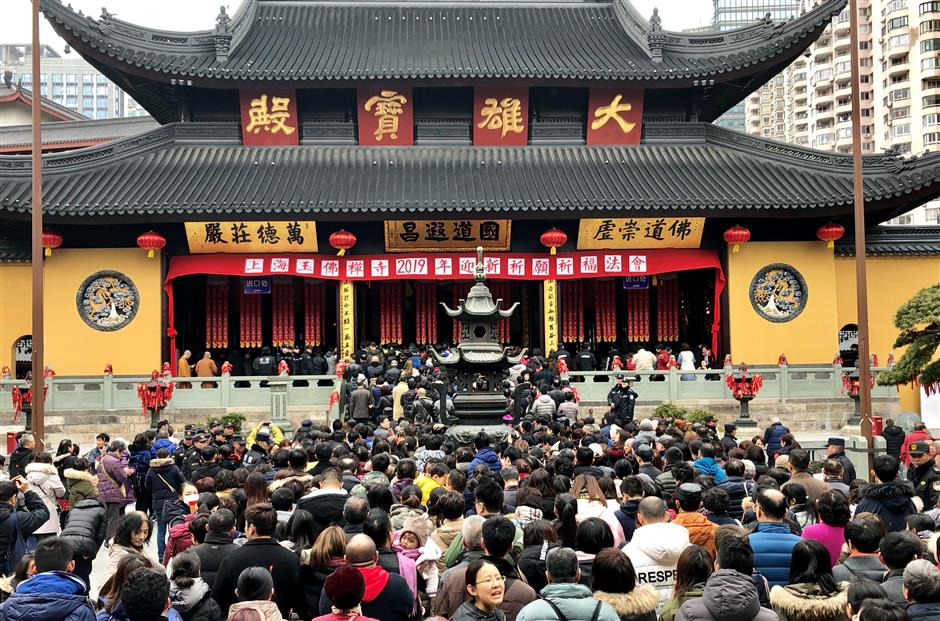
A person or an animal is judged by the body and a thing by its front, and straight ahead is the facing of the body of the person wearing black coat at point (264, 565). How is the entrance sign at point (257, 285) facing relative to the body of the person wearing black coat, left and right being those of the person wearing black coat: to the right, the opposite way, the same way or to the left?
the opposite way

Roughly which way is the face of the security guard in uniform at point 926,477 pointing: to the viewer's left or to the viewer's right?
to the viewer's left

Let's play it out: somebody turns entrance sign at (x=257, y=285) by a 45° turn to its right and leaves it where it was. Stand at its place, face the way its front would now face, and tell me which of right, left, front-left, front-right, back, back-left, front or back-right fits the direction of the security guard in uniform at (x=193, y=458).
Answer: front-left

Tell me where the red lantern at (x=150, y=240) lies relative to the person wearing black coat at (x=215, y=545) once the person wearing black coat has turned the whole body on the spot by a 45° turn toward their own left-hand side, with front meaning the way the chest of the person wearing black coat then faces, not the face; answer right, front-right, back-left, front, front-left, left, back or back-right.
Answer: front-right

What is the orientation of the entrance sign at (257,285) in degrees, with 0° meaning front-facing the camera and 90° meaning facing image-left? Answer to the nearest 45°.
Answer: approximately 0°

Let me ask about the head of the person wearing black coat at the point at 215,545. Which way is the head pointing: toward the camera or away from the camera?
away from the camera

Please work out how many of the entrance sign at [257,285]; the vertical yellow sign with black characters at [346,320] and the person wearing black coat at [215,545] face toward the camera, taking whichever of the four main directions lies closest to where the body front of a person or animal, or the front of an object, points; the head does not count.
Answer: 2

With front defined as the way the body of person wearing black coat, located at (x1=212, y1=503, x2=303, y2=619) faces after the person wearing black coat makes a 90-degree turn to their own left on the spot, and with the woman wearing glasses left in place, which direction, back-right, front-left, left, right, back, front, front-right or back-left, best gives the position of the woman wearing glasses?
back-left

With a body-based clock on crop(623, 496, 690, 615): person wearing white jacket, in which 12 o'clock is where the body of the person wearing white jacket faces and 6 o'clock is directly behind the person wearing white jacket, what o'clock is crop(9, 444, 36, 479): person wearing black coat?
The person wearing black coat is roughly at 10 o'clock from the person wearing white jacket.

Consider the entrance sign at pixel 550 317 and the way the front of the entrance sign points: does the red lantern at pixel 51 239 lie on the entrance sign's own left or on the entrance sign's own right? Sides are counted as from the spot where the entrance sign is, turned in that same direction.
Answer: on the entrance sign's own right

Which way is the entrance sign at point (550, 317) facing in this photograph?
toward the camera

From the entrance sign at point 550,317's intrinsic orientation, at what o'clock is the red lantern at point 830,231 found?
The red lantern is roughly at 9 o'clock from the entrance sign.

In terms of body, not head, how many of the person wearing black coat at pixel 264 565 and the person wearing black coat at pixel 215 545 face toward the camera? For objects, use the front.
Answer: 0

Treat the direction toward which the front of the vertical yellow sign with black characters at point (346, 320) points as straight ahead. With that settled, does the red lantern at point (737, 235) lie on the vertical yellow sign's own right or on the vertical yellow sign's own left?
on the vertical yellow sign's own left

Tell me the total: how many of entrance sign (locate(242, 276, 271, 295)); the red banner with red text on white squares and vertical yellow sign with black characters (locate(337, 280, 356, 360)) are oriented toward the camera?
3

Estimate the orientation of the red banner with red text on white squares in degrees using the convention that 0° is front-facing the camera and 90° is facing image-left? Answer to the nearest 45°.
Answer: approximately 0°

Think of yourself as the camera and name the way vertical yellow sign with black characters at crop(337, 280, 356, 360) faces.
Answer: facing the viewer

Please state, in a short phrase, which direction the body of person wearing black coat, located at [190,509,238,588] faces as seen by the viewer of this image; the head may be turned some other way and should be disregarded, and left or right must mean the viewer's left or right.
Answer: facing away from the viewer

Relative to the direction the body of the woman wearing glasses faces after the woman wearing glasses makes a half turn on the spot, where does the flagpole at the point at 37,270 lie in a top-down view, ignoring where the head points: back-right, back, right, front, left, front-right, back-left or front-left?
front
